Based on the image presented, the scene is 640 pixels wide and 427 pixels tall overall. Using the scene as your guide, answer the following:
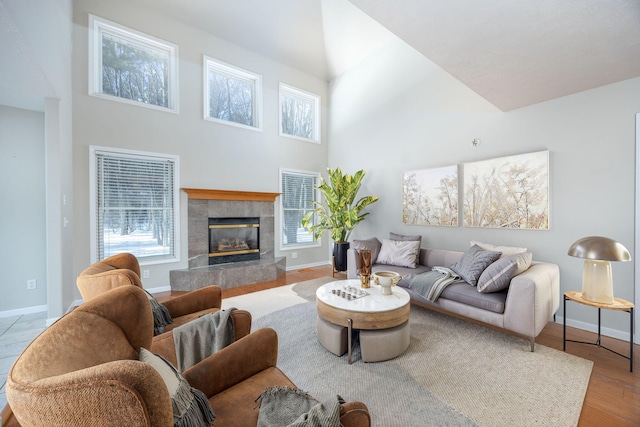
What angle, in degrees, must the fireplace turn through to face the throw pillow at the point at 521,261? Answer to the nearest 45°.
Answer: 0° — it already faces it

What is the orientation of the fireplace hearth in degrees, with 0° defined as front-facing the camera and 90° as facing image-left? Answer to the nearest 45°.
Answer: approximately 315°

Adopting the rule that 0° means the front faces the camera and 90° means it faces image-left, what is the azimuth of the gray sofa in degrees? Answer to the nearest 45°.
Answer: approximately 45°

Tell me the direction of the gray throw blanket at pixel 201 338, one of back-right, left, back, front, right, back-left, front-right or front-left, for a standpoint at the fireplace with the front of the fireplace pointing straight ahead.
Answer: front-right

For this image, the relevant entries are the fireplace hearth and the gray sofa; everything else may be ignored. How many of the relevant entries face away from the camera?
0

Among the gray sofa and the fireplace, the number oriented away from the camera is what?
0

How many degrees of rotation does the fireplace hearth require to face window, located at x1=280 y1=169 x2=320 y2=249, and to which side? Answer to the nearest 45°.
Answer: approximately 90° to its left

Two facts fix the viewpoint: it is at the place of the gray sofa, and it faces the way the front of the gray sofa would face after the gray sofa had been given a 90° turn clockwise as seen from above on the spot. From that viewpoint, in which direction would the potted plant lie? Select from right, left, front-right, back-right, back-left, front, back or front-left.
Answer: front

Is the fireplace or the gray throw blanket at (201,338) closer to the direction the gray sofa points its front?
the gray throw blanket
